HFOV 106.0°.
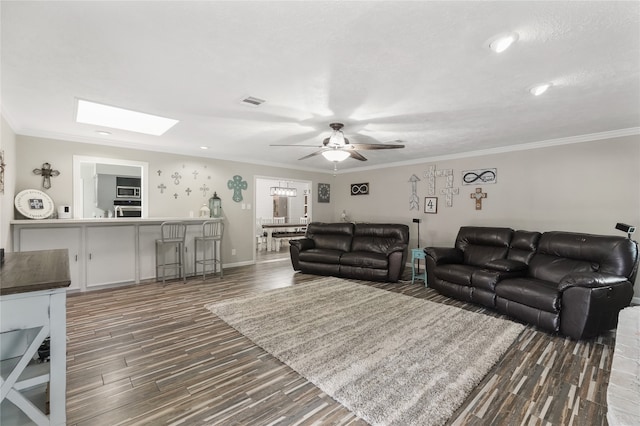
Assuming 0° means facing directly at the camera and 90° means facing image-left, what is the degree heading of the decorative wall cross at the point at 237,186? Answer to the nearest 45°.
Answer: approximately 0°

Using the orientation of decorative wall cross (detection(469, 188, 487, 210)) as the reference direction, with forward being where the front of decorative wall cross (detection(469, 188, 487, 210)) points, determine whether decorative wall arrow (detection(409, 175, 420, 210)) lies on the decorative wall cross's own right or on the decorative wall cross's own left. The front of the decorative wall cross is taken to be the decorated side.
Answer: on the decorative wall cross's own right

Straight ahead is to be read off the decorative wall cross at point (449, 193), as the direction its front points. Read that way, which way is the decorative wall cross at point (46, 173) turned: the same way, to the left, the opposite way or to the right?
to the left

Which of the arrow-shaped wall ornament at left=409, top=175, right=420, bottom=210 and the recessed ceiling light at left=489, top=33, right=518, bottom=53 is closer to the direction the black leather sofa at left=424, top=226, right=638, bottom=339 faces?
the recessed ceiling light

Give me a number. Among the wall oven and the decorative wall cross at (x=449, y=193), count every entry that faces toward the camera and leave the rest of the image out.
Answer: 2

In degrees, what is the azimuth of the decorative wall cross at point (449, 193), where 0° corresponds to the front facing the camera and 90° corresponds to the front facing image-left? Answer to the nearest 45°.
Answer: approximately 0°

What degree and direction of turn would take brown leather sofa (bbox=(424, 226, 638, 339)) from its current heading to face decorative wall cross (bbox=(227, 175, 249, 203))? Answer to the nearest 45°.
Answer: approximately 45° to its right

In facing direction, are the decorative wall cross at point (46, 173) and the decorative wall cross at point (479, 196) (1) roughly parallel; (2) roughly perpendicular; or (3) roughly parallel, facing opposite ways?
roughly perpendicular

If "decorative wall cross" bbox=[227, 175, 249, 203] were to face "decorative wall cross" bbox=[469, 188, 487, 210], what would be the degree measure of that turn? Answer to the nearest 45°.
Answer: approximately 45° to its left

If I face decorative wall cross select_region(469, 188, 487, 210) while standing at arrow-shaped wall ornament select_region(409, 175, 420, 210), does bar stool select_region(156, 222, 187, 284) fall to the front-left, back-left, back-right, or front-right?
back-right

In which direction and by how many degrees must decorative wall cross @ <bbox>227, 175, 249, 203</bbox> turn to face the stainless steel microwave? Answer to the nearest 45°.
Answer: approximately 135° to its right
